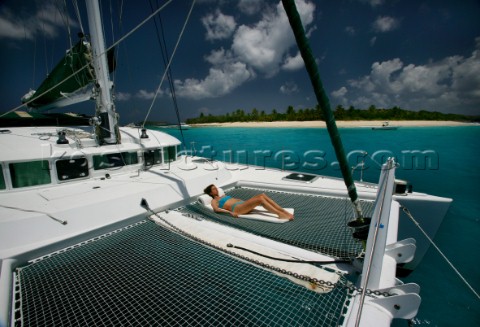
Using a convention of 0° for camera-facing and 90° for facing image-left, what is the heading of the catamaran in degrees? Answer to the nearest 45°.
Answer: approximately 315°
